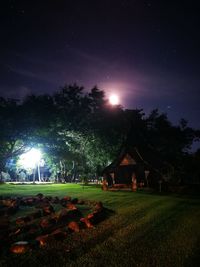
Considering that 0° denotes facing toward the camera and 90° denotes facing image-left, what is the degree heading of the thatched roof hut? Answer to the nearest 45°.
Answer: approximately 0°

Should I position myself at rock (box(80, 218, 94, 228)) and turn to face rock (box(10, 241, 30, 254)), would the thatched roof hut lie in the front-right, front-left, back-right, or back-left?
back-right

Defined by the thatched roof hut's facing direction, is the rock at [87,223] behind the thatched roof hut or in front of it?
in front

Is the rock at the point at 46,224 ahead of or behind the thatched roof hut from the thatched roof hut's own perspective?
ahead

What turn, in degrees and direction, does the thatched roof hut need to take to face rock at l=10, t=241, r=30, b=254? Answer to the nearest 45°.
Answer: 0° — it already faces it

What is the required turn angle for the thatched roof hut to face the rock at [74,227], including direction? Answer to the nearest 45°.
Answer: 0° — it already faces it

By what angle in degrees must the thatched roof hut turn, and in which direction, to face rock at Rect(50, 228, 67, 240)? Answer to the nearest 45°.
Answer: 0° — it already faces it

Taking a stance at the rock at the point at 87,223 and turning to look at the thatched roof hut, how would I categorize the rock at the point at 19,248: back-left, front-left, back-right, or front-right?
back-left
